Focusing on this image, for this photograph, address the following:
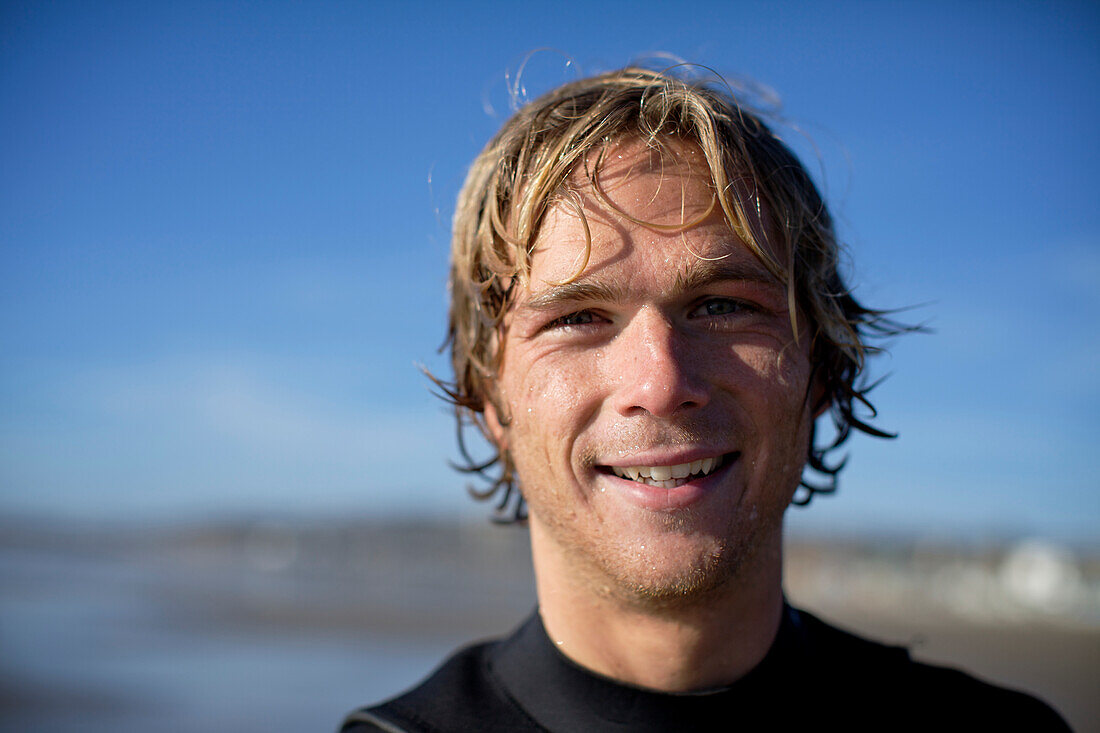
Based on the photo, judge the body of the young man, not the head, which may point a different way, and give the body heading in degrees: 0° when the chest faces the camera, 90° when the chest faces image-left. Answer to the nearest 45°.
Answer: approximately 0°
